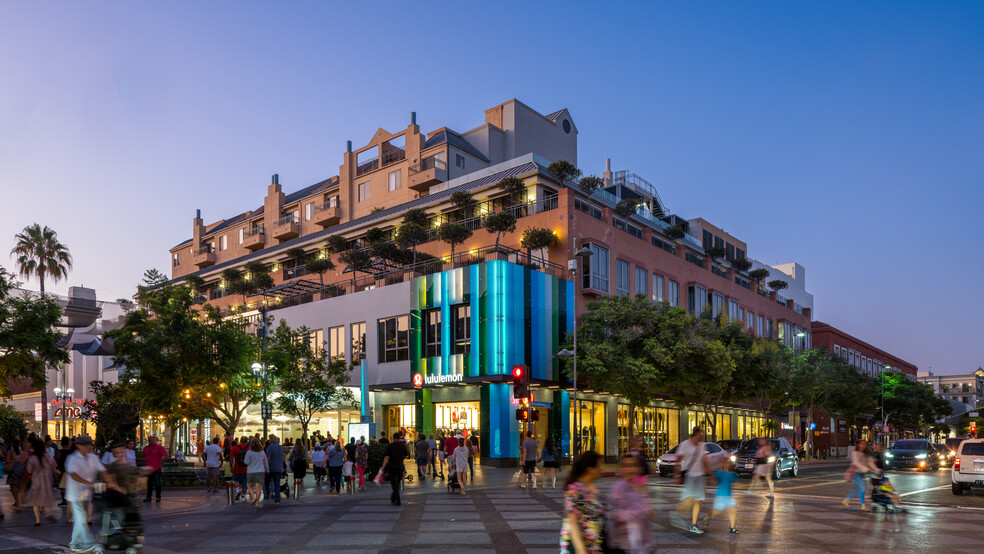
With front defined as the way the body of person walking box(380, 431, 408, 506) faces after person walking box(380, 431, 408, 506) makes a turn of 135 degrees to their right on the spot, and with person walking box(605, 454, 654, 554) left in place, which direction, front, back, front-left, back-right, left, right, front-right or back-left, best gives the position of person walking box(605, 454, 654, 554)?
front-right

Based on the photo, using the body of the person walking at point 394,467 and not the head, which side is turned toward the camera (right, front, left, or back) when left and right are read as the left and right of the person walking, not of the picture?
back
